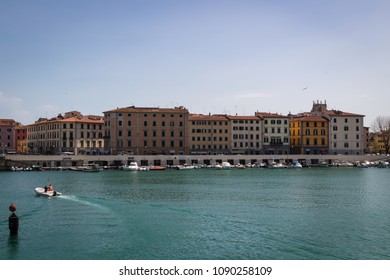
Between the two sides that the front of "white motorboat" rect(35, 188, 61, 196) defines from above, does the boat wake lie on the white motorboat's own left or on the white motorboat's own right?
on the white motorboat's own left

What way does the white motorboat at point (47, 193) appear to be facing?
to the viewer's left
